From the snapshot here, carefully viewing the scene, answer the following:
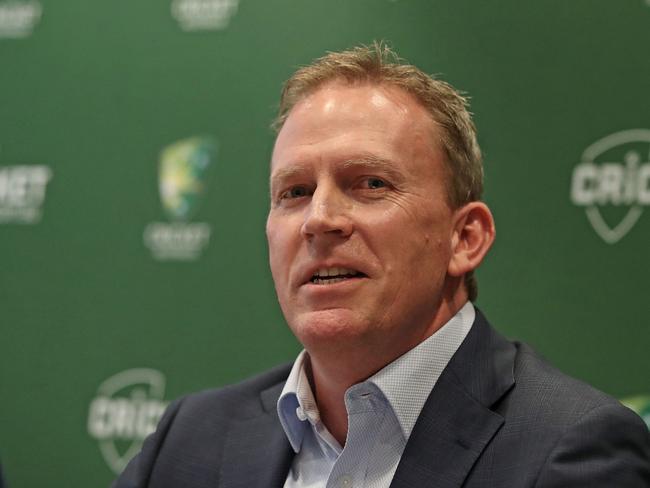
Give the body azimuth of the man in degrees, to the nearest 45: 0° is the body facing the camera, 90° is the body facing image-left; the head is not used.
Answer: approximately 45°

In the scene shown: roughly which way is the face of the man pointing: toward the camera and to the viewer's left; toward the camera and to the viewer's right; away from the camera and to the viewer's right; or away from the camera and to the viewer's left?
toward the camera and to the viewer's left
